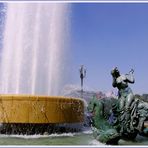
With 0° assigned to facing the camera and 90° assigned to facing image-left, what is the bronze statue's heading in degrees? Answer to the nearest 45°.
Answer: approximately 45°

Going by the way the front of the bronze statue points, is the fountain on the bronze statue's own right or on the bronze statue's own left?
on the bronze statue's own right
